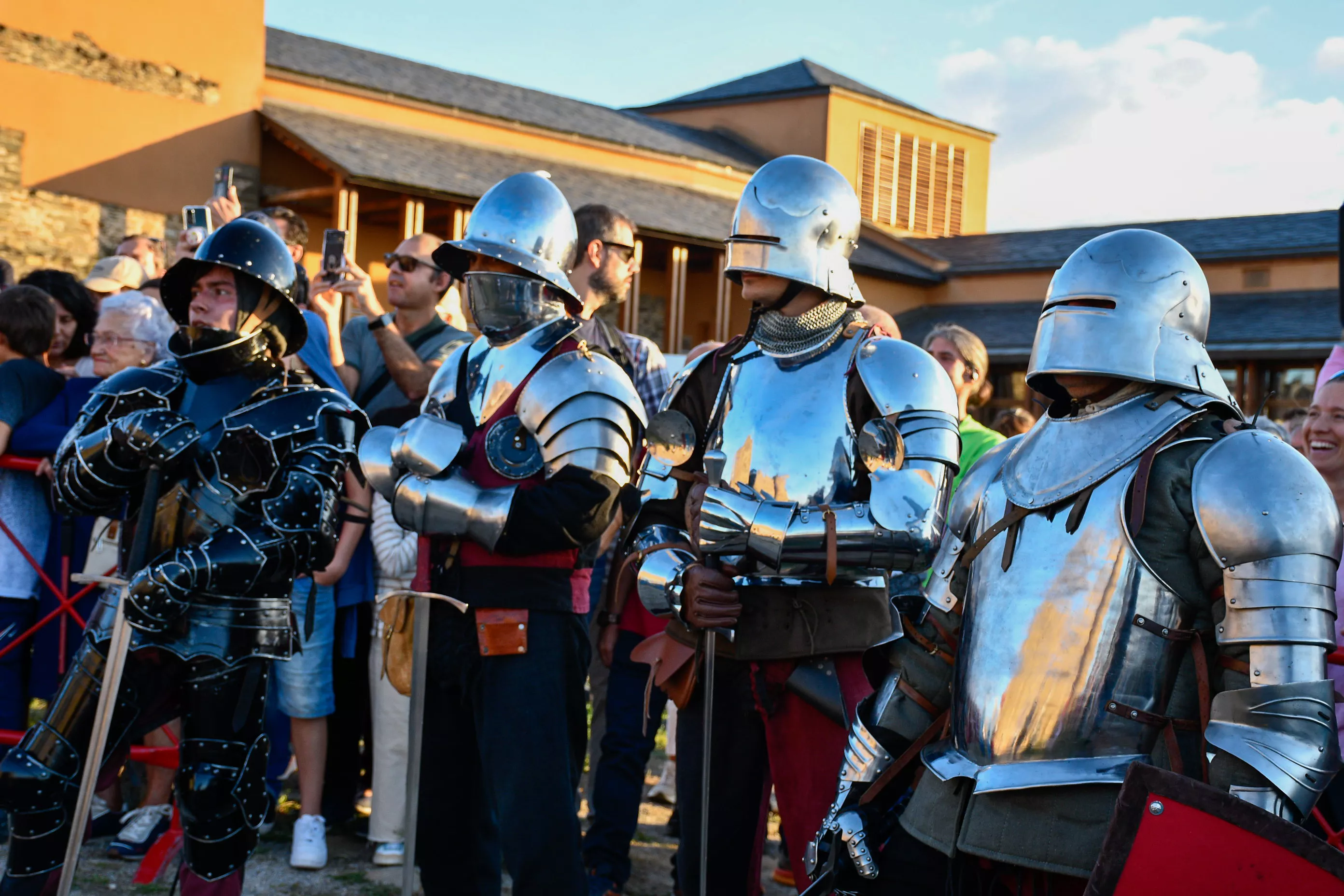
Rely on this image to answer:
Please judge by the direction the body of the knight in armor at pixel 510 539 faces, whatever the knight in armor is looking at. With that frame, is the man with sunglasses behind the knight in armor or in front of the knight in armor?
behind

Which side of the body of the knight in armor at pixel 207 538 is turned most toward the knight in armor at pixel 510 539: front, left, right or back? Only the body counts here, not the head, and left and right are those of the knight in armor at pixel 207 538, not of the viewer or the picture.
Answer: left

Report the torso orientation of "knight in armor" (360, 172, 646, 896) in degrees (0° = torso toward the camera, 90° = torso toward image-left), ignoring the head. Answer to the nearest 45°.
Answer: approximately 45°

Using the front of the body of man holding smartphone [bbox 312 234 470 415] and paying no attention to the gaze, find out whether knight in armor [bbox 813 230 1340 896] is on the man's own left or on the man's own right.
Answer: on the man's own left

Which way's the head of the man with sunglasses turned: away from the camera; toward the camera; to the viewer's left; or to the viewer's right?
to the viewer's right
